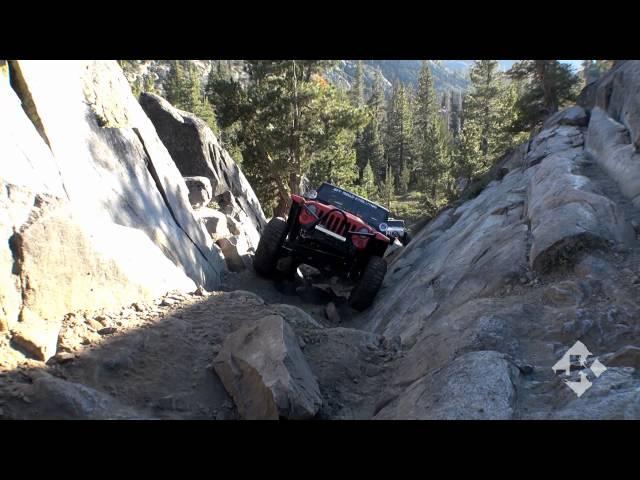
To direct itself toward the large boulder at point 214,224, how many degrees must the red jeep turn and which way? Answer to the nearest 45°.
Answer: approximately 135° to its right

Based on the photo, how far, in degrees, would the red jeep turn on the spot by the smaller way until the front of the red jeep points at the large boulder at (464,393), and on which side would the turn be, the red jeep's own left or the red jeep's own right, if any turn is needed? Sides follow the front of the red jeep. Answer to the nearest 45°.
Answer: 0° — it already faces it

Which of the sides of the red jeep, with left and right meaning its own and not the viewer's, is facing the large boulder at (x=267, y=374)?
front

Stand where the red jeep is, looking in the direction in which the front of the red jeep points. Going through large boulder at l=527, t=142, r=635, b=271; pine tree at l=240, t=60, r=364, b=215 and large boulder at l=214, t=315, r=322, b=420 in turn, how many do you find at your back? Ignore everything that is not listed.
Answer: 1

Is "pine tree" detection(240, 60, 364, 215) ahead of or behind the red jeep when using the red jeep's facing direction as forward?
behind

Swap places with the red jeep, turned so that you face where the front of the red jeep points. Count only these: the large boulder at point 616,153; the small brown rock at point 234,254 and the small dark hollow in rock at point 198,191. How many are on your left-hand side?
1

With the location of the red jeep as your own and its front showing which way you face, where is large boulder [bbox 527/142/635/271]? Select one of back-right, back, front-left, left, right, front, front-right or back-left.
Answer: front-left

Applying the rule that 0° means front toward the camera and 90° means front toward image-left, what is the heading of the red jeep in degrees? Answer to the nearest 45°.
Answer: approximately 0°

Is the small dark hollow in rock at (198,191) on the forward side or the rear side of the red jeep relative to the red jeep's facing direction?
on the rear side

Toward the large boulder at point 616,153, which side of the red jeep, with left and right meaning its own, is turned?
left

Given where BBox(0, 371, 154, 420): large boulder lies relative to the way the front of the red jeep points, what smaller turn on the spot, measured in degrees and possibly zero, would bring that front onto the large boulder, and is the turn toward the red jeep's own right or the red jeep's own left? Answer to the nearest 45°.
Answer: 0° — it already faces it

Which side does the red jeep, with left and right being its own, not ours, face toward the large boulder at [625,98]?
left

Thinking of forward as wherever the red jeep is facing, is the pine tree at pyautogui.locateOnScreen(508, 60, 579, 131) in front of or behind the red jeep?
behind
